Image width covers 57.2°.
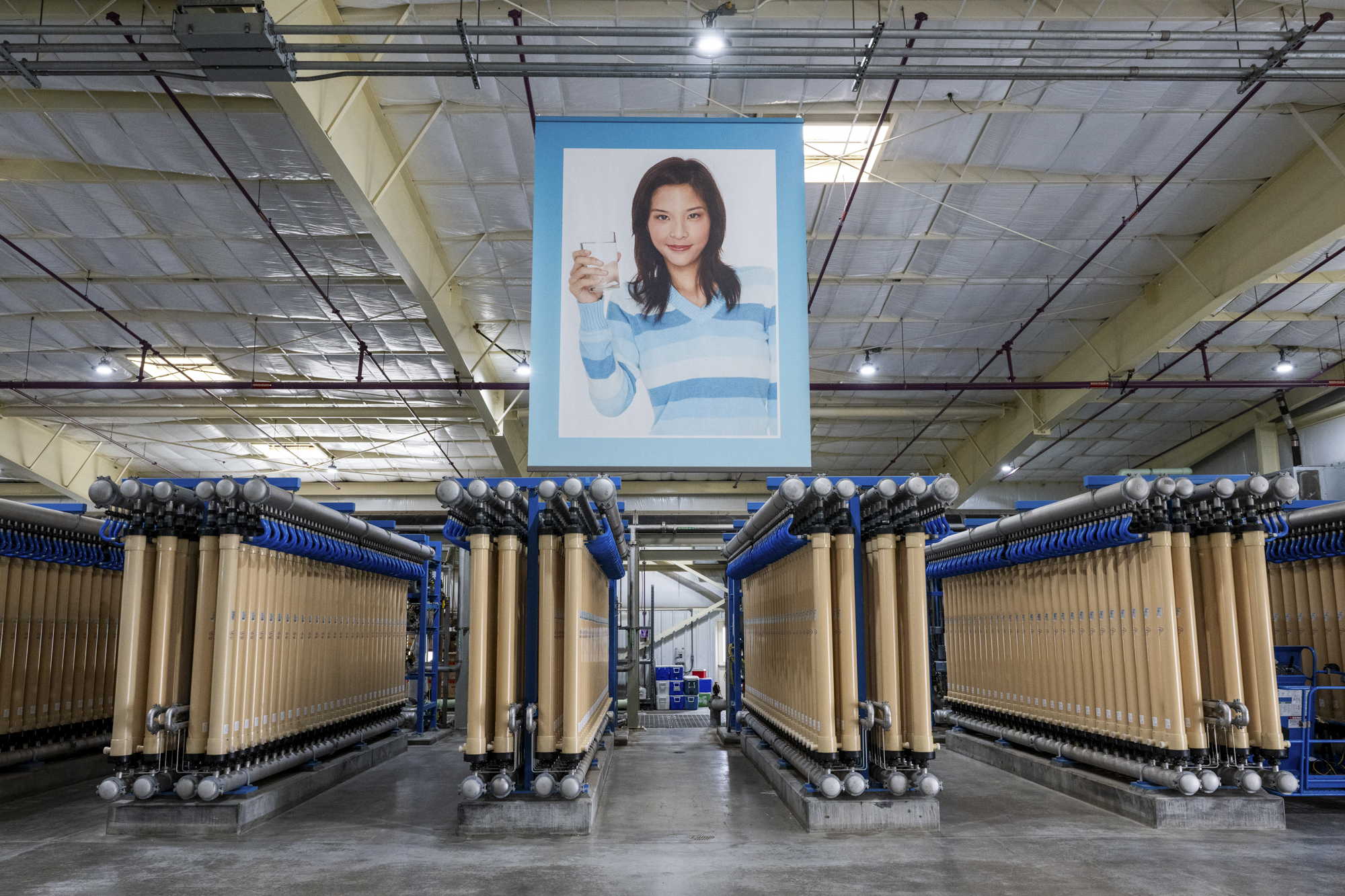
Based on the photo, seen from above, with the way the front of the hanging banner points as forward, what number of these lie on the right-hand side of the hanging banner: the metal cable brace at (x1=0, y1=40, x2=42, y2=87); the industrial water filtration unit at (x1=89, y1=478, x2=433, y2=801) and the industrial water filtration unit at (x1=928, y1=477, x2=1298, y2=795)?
2

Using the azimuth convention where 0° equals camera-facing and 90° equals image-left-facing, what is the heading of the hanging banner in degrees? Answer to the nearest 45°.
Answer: approximately 0°
